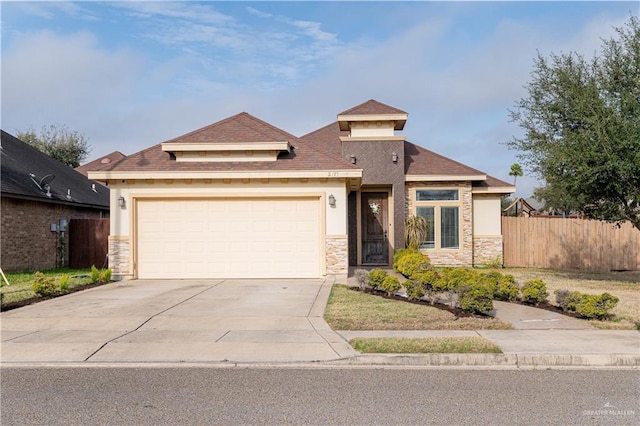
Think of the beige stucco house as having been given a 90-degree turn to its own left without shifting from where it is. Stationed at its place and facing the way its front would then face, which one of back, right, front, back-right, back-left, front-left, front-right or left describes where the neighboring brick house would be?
back-left

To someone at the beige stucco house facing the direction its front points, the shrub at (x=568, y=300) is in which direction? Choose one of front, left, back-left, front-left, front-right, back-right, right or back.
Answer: front-left

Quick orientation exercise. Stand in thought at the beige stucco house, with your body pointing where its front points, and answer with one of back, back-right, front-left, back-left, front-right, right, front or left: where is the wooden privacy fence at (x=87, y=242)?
back-right

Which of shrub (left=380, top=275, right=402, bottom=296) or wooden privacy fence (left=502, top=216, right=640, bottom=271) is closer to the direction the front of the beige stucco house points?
the shrub

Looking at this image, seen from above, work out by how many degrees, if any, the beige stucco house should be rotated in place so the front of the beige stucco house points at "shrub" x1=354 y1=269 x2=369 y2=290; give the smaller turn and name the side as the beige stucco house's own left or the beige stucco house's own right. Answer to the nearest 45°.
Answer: approximately 45° to the beige stucco house's own left

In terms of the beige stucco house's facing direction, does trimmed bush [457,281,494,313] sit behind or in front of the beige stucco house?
in front

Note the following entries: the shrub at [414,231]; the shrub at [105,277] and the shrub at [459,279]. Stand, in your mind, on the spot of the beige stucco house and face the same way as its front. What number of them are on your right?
1

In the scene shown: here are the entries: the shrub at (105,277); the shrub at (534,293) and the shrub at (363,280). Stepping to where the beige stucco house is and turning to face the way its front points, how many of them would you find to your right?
1

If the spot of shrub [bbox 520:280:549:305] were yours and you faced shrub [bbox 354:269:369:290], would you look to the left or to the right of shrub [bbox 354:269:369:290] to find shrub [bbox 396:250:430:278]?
right

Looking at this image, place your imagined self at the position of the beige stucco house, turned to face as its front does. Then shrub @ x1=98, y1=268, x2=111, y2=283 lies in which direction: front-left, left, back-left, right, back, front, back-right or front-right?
right

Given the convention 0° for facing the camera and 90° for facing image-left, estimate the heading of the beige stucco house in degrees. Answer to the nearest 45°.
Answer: approximately 0°

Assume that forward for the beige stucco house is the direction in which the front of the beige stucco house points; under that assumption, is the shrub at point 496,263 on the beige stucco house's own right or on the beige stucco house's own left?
on the beige stucco house's own left

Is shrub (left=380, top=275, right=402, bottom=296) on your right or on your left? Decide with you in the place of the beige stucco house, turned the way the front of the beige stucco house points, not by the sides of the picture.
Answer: on your left

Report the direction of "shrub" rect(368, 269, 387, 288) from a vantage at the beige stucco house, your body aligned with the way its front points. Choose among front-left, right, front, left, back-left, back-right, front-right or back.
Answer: front-left
